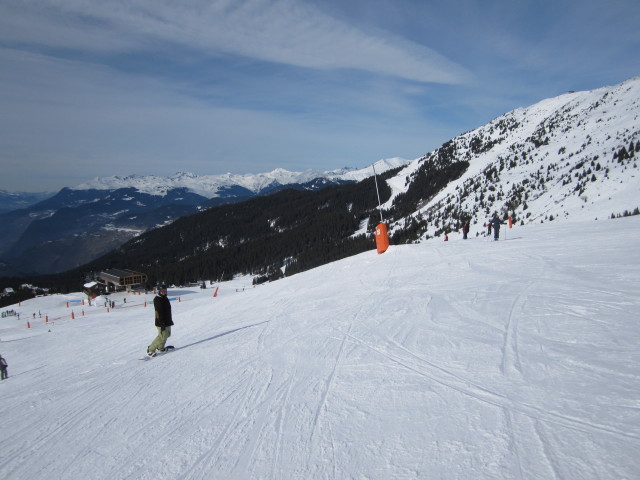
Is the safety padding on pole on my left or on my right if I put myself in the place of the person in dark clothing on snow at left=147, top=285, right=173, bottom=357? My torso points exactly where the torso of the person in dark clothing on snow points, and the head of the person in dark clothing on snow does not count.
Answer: on my left

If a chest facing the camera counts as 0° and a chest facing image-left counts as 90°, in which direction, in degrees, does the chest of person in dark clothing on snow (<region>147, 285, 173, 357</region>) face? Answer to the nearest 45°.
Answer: approximately 315°
